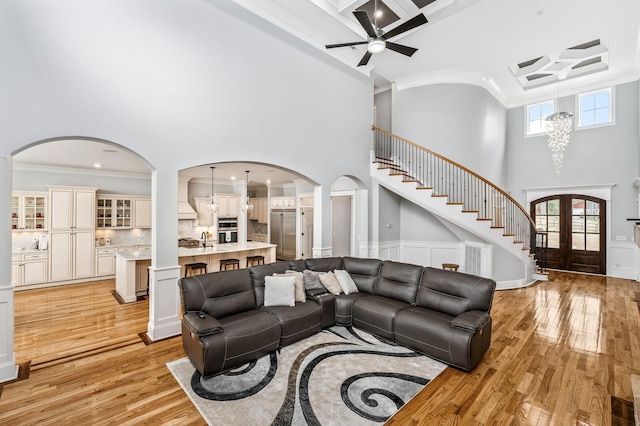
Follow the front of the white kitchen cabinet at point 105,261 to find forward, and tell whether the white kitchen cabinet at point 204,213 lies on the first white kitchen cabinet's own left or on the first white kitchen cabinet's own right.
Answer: on the first white kitchen cabinet's own left

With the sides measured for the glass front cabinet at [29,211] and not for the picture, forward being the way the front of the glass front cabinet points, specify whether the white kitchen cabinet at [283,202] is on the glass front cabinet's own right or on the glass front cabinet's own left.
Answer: on the glass front cabinet's own left

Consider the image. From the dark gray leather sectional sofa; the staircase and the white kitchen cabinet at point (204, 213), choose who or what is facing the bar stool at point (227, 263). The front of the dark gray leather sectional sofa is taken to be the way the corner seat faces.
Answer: the white kitchen cabinet

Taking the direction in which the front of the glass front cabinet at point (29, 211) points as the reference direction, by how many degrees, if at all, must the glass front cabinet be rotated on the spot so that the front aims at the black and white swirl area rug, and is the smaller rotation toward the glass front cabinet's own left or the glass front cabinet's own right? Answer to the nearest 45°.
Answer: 0° — it already faces it

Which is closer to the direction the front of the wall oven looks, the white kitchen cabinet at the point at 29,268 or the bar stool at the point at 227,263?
the bar stool

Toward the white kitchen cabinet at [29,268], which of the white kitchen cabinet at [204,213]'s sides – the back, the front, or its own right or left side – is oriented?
right

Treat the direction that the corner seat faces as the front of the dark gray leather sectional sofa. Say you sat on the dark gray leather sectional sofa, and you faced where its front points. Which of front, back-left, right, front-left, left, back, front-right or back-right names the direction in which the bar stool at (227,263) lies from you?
back-right

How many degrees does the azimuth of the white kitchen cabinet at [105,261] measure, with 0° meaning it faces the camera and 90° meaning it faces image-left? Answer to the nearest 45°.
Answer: approximately 0°

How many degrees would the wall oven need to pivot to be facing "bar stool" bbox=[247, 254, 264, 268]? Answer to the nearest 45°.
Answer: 0° — it already faces it

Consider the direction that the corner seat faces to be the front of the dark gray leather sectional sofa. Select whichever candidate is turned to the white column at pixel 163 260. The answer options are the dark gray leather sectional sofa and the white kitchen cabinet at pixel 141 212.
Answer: the white kitchen cabinet

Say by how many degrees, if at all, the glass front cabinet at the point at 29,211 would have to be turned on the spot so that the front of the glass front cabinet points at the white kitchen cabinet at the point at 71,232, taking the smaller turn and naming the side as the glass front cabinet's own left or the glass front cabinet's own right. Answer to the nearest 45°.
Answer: approximately 45° to the glass front cabinet's own left

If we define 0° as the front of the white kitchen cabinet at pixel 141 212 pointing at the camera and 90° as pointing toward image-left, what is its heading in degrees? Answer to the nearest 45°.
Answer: approximately 0°
